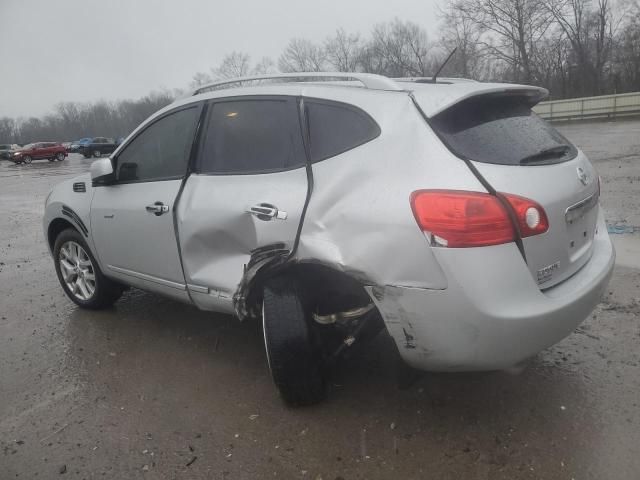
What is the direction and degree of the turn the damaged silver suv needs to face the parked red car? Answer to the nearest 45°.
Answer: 0° — it already faces it

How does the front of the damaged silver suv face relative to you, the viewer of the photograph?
facing away from the viewer and to the left of the viewer

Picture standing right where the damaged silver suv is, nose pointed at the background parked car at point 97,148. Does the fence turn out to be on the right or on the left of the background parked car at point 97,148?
right

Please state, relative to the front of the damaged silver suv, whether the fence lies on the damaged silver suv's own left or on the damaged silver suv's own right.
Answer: on the damaged silver suv's own right

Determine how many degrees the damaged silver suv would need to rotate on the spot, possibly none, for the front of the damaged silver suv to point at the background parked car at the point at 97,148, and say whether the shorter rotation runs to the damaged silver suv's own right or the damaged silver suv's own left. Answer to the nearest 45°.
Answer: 0° — it already faces it

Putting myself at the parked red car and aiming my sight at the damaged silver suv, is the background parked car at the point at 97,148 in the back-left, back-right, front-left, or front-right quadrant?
back-left

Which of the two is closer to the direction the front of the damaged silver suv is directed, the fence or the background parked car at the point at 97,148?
the background parked car

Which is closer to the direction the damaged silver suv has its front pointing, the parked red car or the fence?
the parked red car

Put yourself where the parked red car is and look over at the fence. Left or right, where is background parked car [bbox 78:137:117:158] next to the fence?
left

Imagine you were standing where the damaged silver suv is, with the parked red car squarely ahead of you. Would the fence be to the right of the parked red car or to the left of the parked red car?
right
